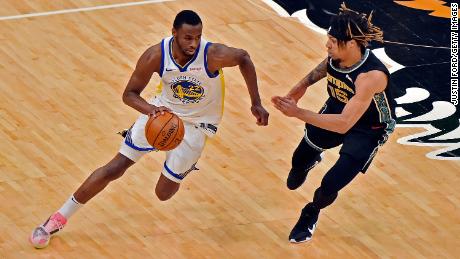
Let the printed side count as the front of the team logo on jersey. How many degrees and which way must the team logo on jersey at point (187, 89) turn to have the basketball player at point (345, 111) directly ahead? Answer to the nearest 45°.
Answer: approximately 90° to its left

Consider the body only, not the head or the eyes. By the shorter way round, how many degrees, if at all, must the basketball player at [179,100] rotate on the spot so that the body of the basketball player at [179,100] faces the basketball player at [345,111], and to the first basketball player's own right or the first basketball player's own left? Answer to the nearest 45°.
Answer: approximately 90° to the first basketball player's own left

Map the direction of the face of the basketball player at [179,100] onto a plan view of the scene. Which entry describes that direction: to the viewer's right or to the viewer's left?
to the viewer's right

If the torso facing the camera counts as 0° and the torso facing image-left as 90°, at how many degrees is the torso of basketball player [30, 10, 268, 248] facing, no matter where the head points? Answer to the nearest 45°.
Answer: approximately 0°

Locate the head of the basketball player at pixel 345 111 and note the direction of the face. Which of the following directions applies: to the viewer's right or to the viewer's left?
to the viewer's left

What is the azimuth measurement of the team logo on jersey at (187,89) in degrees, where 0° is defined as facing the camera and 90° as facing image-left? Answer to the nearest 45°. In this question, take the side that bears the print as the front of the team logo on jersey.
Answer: approximately 0°
